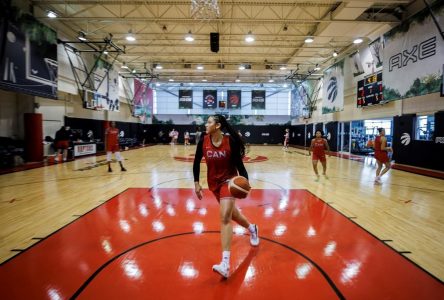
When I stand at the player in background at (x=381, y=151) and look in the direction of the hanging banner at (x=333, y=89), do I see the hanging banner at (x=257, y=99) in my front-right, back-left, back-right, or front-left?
front-left

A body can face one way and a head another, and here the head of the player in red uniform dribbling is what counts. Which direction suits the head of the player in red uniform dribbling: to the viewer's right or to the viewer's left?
to the viewer's left

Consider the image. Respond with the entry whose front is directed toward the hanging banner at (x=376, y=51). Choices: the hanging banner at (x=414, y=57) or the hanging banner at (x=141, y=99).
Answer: the hanging banner at (x=141, y=99)

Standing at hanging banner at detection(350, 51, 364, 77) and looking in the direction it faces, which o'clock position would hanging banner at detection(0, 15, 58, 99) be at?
hanging banner at detection(0, 15, 58, 99) is roughly at 12 o'clock from hanging banner at detection(350, 51, 364, 77).

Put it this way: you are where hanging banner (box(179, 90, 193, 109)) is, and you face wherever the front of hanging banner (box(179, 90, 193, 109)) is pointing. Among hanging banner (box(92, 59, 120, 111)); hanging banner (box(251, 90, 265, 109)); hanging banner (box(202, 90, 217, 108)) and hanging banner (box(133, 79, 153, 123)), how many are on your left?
2

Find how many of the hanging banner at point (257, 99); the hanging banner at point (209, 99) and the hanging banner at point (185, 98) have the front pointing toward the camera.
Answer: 3

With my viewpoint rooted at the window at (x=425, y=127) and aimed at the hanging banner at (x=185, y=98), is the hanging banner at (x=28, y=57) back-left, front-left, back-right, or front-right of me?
front-left

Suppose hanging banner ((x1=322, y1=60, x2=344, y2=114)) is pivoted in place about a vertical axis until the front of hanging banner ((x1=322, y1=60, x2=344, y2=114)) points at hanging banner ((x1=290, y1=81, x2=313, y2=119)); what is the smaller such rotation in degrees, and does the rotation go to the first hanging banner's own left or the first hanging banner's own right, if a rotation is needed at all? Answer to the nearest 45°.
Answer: approximately 90° to the first hanging banner's own right

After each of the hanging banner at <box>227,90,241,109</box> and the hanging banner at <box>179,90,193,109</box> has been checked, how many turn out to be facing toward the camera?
2

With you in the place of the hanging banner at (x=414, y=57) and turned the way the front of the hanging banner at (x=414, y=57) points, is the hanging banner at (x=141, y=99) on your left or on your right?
on your right

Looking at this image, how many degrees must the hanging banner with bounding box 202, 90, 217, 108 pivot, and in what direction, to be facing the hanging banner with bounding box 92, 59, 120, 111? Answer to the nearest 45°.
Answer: approximately 45° to its right

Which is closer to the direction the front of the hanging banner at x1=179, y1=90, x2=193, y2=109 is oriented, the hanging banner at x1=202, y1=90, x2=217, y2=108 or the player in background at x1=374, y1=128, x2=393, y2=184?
the player in background

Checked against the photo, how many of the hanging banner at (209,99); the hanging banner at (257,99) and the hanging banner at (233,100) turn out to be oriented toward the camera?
3

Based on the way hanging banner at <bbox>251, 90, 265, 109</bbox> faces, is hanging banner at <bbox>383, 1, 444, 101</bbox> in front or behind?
in front

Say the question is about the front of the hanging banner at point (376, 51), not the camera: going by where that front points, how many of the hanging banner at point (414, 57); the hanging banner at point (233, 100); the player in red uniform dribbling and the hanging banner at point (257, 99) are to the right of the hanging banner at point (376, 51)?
2

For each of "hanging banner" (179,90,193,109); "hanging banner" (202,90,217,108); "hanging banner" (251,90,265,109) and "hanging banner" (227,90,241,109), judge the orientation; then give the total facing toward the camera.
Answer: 4

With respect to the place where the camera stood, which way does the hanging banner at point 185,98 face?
facing the viewer

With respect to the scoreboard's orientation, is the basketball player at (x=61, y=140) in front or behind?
in front

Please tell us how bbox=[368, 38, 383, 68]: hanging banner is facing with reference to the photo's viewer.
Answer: facing the viewer and to the left of the viewer
